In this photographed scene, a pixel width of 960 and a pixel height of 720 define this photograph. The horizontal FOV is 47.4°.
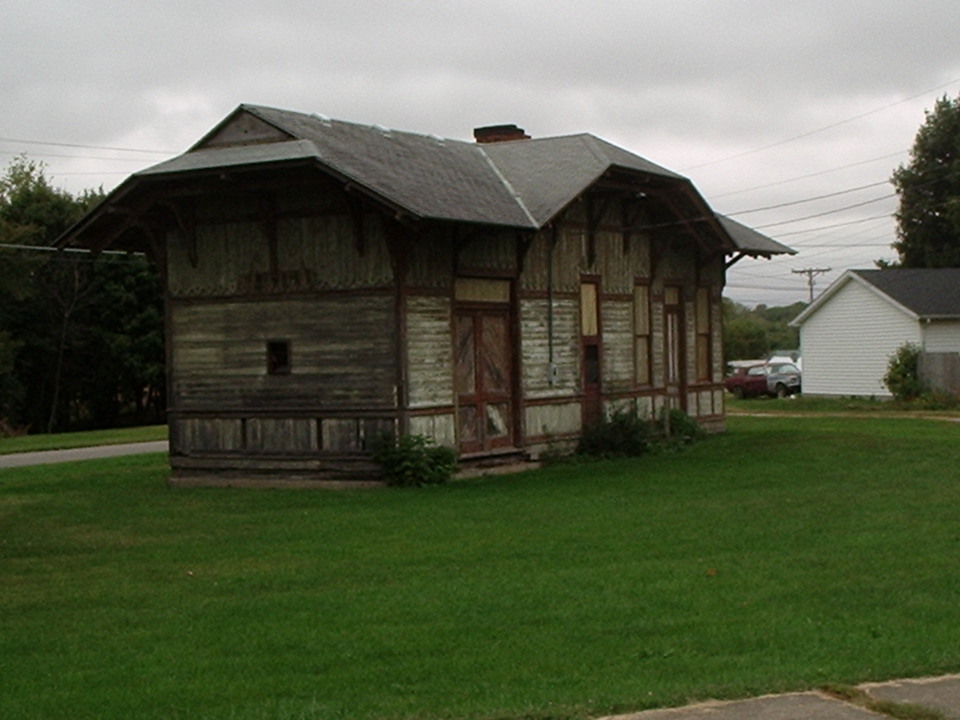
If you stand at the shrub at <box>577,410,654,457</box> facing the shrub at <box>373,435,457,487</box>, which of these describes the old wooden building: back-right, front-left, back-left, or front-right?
front-right

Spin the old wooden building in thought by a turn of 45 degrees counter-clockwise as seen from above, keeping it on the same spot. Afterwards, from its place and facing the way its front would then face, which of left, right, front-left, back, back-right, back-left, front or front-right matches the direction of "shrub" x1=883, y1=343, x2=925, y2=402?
front-left

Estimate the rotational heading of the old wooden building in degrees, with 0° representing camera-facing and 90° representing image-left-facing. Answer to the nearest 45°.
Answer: approximately 315°
